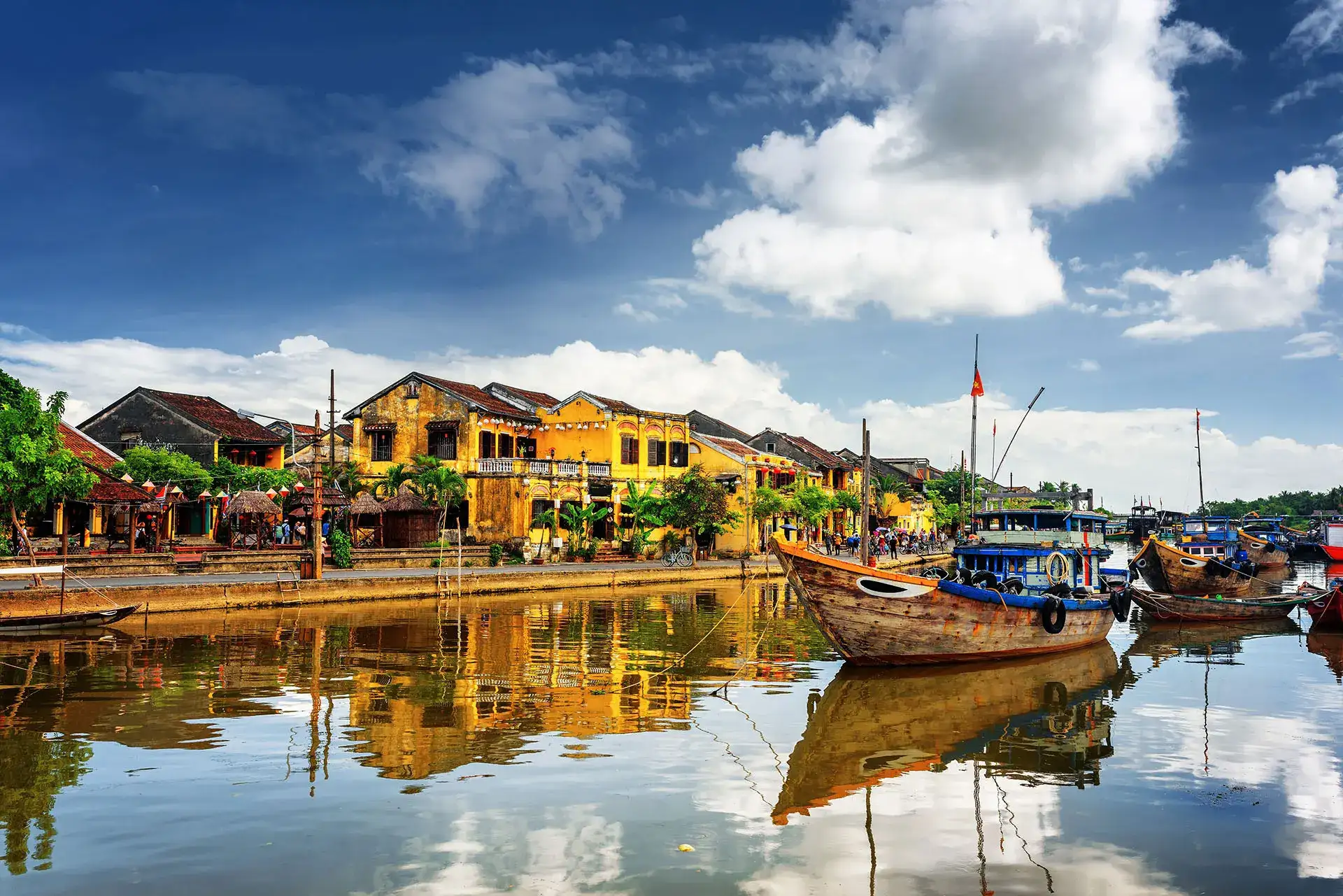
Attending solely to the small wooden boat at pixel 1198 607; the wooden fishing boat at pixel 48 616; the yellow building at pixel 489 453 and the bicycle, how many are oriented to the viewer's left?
1

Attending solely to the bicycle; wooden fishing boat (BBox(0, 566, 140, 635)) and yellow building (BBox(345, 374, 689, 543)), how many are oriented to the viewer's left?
0

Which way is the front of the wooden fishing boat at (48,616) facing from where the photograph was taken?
facing to the right of the viewer

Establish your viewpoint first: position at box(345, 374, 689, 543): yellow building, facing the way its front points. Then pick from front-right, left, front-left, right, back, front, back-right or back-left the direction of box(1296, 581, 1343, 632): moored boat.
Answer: front

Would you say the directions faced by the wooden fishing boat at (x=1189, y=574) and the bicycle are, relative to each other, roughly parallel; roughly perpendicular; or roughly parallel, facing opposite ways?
roughly parallel, facing opposite ways

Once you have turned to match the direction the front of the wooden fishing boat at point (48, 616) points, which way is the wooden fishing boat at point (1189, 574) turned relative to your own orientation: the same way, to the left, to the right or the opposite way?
the opposite way

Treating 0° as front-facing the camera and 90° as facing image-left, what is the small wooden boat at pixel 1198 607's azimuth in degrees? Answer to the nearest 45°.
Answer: approximately 90°

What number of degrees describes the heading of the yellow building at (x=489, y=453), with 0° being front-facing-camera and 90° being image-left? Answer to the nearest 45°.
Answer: approximately 315°

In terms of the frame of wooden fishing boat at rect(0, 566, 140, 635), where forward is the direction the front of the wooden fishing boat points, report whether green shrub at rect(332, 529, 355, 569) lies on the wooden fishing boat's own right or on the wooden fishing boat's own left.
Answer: on the wooden fishing boat's own left

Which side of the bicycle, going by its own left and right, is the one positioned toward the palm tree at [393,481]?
back

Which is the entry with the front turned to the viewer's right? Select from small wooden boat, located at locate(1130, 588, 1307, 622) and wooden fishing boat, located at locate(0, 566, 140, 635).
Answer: the wooden fishing boat

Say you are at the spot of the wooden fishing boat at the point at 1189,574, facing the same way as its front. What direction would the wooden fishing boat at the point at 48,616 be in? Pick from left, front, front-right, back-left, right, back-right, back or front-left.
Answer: front
